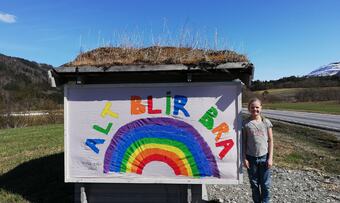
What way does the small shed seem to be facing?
toward the camera
